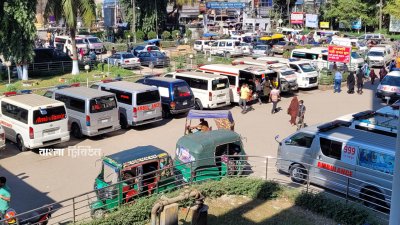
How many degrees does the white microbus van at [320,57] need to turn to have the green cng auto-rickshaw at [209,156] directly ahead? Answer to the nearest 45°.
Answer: approximately 45° to its right

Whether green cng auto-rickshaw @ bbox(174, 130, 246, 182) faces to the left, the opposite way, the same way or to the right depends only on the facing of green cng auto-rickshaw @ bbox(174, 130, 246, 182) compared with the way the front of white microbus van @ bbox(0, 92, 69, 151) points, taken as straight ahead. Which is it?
to the right

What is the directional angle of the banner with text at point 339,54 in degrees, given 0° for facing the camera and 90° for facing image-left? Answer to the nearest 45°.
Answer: approximately 0°

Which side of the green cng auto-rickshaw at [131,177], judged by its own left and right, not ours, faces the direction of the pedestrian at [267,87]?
back

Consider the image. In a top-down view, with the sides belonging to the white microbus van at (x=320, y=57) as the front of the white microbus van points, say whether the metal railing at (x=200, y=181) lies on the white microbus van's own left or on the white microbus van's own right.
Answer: on the white microbus van's own right
